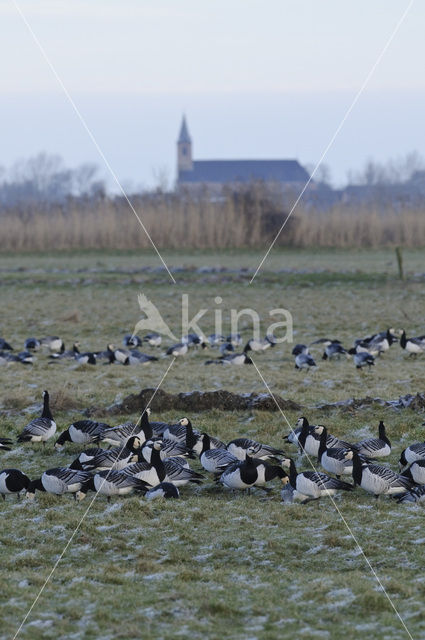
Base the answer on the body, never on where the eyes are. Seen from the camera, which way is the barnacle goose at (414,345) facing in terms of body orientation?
to the viewer's left

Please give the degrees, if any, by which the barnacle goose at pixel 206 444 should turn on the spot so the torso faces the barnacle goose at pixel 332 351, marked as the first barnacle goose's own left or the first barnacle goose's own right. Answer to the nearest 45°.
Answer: approximately 90° to the first barnacle goose's own right

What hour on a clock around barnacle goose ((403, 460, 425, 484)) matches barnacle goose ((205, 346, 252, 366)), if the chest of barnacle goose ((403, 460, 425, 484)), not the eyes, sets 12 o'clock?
barnacle goose ((205, 346, 252, 366)) is roughly at 2 o'clock from barnacle goose ((403, 460, 425, 484)).

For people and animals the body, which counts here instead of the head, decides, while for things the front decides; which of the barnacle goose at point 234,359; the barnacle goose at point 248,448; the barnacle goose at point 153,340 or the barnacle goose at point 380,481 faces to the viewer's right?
the barnacle goose at point 234,359

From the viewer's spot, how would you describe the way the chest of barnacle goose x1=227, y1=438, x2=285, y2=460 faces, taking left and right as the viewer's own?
facing to the left of the viewer

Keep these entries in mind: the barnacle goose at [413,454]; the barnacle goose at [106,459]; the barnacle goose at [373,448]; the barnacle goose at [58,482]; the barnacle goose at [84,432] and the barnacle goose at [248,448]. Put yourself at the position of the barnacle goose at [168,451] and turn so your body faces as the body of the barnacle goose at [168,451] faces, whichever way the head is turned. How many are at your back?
3

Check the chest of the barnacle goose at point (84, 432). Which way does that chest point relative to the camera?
to the viewer's left

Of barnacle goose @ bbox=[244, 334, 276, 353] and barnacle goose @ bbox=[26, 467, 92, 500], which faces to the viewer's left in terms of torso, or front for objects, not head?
barnacle goose @ bbox=[26, 467, 92, 500]

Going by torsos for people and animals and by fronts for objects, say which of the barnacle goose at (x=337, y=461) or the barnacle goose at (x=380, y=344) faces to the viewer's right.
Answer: the barnacle goose at (x=380, y=344)

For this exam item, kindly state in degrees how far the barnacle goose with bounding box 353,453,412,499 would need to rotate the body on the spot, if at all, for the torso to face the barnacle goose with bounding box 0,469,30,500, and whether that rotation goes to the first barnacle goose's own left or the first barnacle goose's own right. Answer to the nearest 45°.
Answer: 0° — it already faces it
